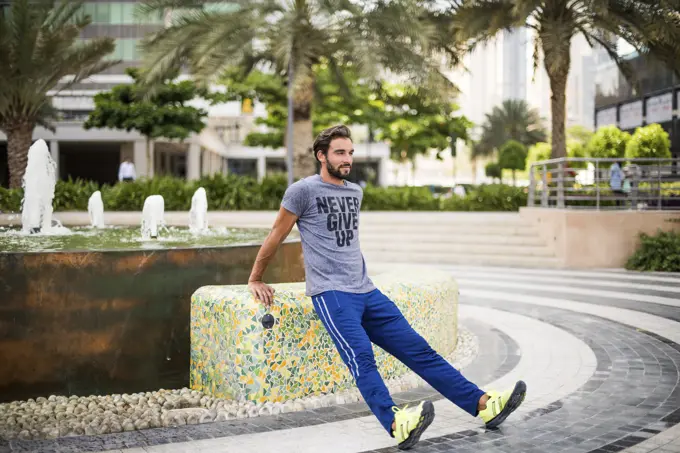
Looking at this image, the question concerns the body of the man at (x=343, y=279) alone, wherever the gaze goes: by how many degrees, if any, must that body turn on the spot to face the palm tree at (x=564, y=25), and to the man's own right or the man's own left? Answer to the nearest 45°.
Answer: approximately 135° to the man's own left

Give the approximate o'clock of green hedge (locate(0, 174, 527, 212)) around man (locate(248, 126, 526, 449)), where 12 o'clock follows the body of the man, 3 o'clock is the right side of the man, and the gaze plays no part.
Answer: The green hedge is roughly at 7 o'clock from the man.

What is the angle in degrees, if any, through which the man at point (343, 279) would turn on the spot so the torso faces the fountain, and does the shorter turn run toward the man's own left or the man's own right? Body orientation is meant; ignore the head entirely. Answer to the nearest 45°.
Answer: approximately 180°

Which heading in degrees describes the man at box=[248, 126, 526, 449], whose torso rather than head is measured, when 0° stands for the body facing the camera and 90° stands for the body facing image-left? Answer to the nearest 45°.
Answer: approximately 315°

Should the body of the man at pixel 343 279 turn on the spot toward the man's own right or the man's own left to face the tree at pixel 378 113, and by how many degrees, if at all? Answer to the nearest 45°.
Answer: approximately 135° to the man's own left

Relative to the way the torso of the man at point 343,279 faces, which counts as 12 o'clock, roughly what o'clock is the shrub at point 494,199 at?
The shrub is roughly at 8 o'clock from the man.

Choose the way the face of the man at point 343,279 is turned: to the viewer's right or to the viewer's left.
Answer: to the viewer's right

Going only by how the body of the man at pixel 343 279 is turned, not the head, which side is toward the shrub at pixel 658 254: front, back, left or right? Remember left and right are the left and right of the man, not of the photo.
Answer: left

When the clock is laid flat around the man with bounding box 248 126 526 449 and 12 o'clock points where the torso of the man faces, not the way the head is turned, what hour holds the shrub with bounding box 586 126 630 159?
The shrub is roughly at 8 o'clock from the man.
